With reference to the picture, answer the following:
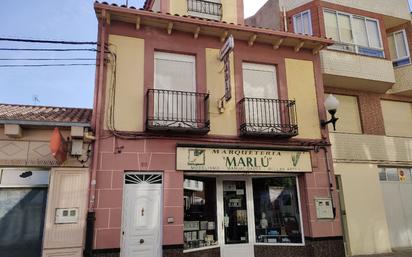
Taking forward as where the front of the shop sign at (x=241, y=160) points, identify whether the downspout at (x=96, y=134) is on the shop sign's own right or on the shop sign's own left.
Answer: on the shop sign's own right

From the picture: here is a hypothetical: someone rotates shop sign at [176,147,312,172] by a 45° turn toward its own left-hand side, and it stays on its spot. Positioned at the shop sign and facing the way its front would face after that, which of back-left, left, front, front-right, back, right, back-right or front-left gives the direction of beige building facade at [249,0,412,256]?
left

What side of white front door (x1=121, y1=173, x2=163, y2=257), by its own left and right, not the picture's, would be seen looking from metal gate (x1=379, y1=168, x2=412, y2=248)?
left

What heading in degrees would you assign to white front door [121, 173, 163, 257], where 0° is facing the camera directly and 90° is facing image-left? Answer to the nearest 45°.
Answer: approximately 0°

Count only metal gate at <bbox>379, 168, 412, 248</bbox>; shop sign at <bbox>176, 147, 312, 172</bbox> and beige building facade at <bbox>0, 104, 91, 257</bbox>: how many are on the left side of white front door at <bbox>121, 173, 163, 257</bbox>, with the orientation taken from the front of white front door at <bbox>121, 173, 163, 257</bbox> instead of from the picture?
2

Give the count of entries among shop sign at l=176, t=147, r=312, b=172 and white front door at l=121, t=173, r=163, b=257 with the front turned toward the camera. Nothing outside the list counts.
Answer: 2

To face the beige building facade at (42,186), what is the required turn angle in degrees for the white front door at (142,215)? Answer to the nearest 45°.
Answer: approximately 90° to its right

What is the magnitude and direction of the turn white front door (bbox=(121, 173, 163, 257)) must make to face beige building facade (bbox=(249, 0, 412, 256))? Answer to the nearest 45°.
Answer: approximately 90° to its left

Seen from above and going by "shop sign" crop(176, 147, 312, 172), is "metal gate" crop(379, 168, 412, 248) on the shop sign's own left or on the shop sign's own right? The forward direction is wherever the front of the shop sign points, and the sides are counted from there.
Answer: on the shop sign's own left

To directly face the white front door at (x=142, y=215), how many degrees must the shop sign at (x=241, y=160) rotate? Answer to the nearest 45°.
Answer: approximately 90° to its right
